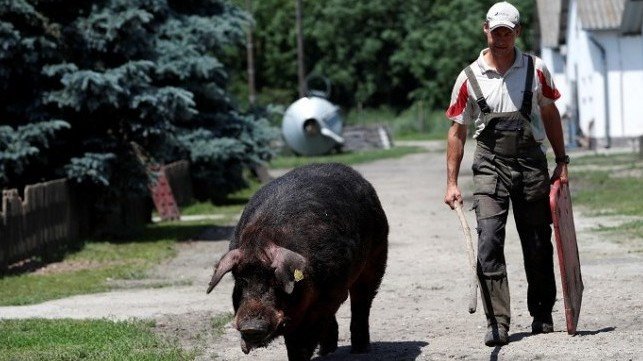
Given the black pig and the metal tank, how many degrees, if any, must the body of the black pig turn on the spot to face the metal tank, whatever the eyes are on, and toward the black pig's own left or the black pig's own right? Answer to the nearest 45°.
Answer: approximately 135° to the black pig's own right

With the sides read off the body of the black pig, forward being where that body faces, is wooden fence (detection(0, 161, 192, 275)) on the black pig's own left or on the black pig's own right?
on the black pig's own right

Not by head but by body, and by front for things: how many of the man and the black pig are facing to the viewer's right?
0

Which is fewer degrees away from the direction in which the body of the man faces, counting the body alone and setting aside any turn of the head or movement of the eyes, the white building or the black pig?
the black pig

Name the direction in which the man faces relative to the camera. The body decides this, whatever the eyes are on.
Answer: toward the camera

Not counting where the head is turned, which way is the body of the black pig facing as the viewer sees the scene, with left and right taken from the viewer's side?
facing the viewer and to the left of the viewer
